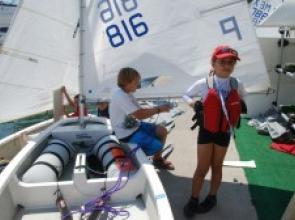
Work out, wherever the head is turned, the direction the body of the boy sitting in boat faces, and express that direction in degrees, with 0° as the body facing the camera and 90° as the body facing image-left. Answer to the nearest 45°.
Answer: approximately 270°

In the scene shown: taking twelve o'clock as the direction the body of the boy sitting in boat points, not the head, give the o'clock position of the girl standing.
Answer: The girl standing is roughly at 1 o'clock from the boy sitting in boat.

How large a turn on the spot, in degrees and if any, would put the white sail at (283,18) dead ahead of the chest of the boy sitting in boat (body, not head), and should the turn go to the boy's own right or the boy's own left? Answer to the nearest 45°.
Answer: approximately 45° to the boy's own left
